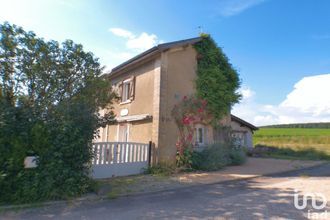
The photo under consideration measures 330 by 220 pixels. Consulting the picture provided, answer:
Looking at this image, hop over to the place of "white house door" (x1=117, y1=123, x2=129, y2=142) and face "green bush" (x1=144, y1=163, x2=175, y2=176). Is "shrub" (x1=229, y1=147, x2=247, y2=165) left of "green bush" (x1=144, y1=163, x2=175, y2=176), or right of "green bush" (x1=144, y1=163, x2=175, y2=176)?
left

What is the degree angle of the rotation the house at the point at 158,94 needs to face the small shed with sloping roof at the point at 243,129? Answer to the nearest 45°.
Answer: approximately 180°

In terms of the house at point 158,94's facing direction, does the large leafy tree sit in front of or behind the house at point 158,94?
in front

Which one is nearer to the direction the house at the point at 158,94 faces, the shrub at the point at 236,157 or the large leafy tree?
the large leafy tree

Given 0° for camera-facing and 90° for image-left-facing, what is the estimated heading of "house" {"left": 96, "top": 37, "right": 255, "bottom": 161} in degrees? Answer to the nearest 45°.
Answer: approximately 45°
